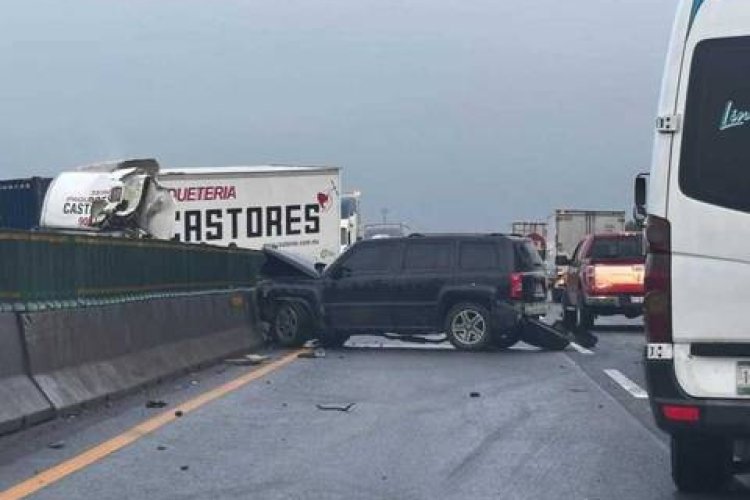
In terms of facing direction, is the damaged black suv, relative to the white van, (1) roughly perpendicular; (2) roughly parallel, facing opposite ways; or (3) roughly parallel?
roughly perpendicular

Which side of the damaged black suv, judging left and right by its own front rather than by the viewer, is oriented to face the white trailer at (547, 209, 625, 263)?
right

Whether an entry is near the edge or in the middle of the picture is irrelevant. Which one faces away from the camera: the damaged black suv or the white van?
the white van

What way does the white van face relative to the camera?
away from the camera

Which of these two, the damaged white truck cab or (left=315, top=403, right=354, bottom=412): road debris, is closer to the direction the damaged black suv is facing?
the damaged white truck cab

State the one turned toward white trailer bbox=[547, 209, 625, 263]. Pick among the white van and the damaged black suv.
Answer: the white van

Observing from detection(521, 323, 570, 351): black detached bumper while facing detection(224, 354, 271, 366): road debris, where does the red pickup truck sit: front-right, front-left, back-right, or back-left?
back-right

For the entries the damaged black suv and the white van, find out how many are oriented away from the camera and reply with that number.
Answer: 1

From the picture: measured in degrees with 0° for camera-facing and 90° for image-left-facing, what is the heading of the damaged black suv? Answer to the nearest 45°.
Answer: approximately 90°
